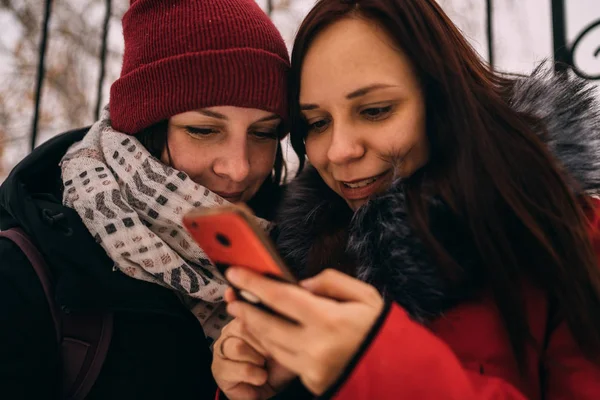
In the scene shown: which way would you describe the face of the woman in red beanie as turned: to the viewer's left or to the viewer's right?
to the viewer's right

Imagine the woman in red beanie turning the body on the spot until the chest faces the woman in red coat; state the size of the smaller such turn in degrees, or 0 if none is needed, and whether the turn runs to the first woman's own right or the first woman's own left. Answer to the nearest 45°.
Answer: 0° — they already face them

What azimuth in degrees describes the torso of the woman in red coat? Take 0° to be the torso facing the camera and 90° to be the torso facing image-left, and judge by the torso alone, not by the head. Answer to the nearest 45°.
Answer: approximately 45°

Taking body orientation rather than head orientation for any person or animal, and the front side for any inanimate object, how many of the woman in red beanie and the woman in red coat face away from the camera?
0

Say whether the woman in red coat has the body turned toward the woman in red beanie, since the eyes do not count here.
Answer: no

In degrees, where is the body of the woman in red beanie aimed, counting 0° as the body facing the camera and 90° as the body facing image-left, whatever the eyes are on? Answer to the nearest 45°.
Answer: approximately 315°

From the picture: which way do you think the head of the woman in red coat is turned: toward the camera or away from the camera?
toward the camera
